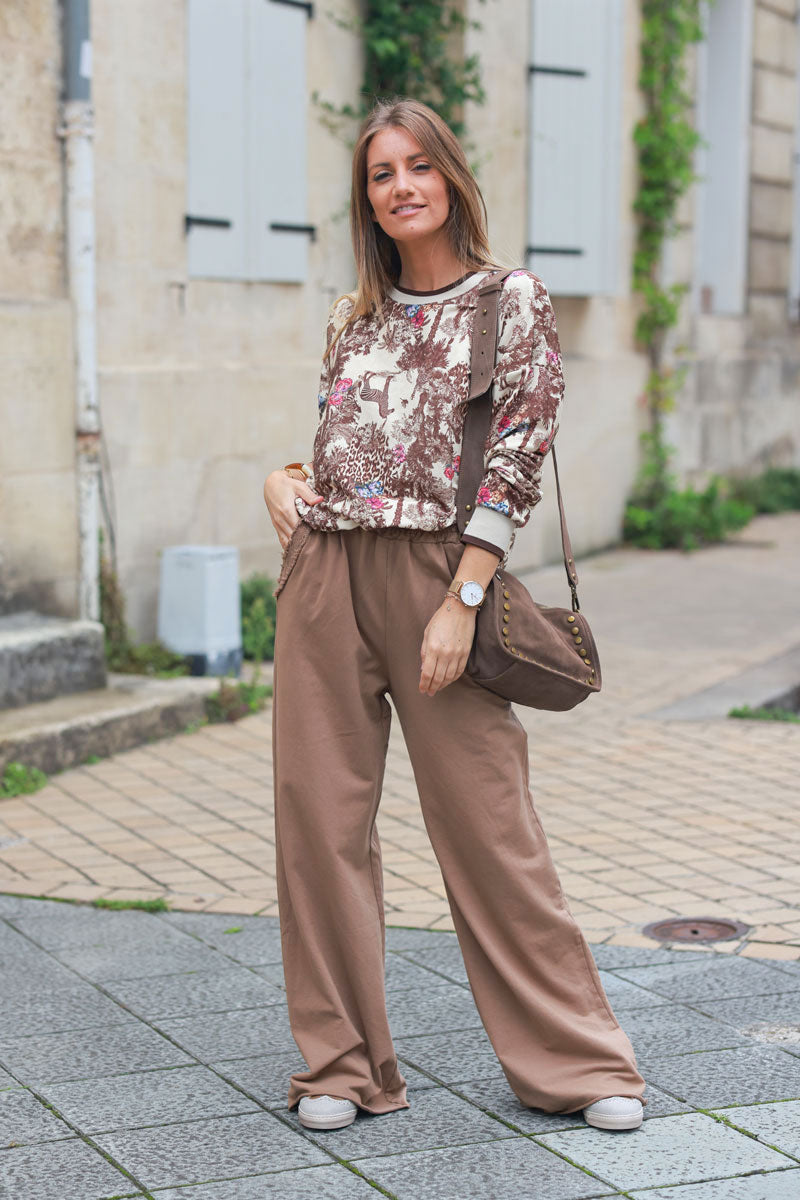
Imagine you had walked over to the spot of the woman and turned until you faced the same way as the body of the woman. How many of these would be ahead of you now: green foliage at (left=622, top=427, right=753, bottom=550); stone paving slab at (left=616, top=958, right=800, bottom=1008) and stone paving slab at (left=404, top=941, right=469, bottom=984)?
0

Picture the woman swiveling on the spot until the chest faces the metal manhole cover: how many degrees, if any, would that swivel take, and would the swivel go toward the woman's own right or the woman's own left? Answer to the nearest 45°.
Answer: approximately 135° to the woman's own left

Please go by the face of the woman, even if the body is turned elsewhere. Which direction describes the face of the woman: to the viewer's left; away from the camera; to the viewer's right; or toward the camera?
toward the camera

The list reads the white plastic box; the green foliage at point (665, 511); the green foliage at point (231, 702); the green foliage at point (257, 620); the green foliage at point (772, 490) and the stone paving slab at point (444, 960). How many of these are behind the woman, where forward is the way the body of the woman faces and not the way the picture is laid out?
6

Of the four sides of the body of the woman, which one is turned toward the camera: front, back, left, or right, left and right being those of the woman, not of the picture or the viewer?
front

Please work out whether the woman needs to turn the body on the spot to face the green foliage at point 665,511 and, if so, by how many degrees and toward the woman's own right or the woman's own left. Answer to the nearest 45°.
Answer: approximately 180°

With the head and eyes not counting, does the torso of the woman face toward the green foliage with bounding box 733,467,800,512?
no

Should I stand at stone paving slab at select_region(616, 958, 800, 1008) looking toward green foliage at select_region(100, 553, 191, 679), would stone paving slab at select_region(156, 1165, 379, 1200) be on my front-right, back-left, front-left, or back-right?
back-left

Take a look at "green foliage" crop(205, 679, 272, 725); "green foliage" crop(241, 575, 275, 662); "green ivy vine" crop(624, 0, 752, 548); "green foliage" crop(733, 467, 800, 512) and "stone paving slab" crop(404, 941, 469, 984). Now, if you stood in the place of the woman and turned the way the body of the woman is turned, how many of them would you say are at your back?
5

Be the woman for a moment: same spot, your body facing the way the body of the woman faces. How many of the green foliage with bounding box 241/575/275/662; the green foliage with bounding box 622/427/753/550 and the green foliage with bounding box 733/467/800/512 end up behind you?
3

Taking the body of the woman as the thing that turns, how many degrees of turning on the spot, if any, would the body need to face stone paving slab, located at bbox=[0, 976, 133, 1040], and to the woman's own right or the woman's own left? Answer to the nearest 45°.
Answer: approximately 135° to the woman's own right

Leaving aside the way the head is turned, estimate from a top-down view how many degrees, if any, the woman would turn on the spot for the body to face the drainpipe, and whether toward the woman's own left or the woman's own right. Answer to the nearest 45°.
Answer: approximately 180°

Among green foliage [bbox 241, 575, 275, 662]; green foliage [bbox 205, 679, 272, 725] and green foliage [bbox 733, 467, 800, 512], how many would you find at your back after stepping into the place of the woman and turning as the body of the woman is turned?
3

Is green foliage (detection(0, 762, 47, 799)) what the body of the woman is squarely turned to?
no

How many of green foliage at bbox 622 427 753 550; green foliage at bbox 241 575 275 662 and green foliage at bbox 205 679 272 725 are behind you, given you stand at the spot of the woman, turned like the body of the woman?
3

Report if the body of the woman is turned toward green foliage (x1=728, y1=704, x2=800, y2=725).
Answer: no

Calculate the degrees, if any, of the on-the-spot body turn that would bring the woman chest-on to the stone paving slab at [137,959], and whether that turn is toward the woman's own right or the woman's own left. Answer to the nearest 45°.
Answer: approximately 135° to the woman's own right
